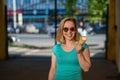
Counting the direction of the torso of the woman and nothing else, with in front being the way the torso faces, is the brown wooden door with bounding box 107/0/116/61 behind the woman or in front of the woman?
behind

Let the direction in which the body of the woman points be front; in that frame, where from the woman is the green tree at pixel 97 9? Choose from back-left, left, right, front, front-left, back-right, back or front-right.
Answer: back

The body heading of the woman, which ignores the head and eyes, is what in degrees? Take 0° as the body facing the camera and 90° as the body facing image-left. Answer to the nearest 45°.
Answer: approximately 0°

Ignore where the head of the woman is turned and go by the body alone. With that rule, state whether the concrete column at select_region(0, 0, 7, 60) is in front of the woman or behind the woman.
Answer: behind
